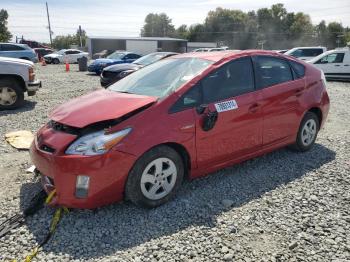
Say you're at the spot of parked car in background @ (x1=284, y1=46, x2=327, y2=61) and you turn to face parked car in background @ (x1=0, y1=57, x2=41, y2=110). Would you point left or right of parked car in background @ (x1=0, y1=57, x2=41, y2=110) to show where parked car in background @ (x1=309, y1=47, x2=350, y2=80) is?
left

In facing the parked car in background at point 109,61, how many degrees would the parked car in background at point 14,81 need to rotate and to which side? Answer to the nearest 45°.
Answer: approximately 45° to its left

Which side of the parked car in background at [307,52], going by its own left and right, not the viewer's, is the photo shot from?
left

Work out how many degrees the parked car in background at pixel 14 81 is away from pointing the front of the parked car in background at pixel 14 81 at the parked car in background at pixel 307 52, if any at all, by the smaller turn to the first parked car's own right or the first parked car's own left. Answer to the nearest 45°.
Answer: approximately 45° to the first parked car's own left

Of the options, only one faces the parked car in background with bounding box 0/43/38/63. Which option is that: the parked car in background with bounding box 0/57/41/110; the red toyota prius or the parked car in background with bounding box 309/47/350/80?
the parked car in background with bounding box 309/47/350/80

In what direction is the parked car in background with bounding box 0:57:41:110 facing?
to the viewer's right

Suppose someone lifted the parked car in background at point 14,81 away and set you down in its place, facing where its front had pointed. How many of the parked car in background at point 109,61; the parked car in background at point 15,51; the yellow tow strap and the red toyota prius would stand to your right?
2

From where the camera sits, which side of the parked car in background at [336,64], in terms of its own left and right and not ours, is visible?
left

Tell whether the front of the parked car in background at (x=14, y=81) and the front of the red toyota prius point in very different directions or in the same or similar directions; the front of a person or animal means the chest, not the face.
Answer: very different directions

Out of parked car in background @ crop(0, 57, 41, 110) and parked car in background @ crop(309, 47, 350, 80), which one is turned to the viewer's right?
parked car in background @ crop(0, 57, 41, 110)
